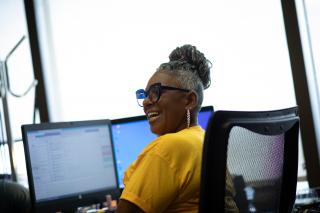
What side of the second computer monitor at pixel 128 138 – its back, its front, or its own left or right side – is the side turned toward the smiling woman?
front

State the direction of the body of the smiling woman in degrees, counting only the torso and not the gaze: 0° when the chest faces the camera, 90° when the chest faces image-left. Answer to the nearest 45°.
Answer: approximately 135°

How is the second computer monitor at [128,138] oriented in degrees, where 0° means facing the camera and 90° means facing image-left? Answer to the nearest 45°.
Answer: approximately 0°

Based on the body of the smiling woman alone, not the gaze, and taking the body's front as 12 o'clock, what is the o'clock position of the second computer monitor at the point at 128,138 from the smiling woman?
The second computer monitor is roughly at 1 o'clock from the smiling woman.

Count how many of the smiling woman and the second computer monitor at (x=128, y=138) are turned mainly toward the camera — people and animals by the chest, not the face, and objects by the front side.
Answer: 1
